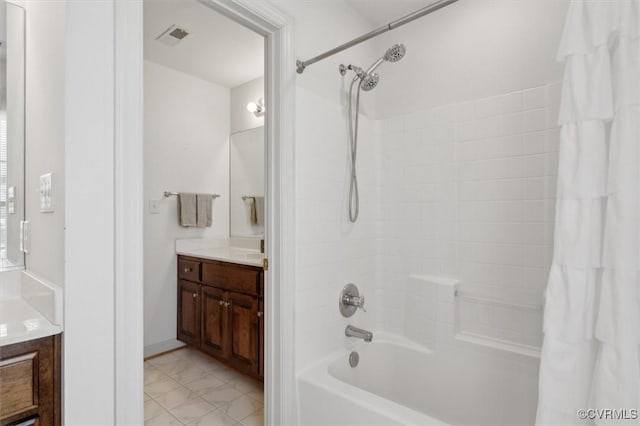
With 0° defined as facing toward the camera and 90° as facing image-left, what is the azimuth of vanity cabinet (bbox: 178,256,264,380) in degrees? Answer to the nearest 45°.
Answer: approximately 45°

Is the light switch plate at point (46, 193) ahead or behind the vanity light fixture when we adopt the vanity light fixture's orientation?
ahead

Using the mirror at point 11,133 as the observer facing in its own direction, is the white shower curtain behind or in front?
in front

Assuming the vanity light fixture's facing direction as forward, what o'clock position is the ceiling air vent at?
The ceiling air vent is roughly at 12 o'clock from the vanity light fixture.

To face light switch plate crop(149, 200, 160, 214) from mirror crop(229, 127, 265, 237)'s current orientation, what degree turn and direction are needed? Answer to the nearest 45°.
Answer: approximately 45° to its right

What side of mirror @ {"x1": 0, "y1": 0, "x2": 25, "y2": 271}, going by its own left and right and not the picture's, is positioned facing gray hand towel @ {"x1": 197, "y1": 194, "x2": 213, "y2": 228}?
left

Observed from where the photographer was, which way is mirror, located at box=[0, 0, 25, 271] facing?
facing the viewer and to the right of the viewer
